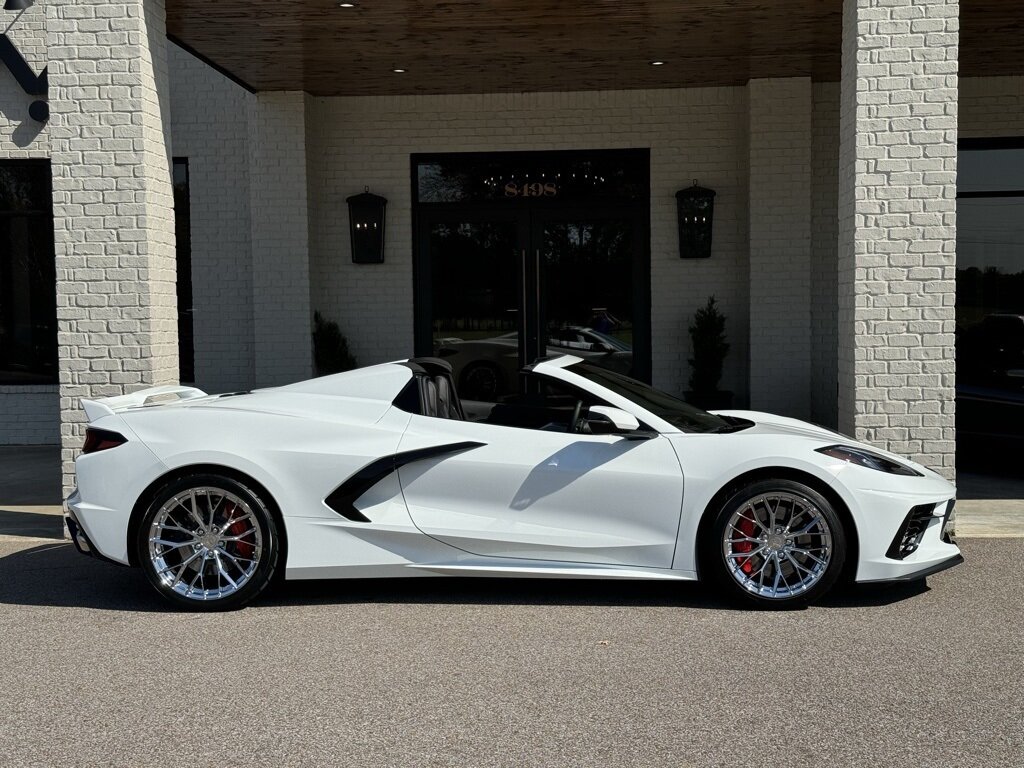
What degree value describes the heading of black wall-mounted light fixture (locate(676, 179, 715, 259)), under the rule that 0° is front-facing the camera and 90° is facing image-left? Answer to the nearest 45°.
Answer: approximately 0°

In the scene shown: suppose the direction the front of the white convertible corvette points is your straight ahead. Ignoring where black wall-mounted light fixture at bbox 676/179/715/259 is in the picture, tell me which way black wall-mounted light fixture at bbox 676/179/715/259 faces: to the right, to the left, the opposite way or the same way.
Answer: to the right

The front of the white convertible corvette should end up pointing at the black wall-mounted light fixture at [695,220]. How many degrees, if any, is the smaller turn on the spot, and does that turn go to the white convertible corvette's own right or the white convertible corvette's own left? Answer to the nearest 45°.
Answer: approximately 90° to the white convertible corvette's own left

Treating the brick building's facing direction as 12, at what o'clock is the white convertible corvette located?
The white convertible corvette is roughly at 12 o'clock from the brick building.

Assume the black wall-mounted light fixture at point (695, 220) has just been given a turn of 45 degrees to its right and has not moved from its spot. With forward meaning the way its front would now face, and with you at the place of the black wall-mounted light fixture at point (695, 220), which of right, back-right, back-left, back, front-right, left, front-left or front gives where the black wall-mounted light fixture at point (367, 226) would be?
front-right

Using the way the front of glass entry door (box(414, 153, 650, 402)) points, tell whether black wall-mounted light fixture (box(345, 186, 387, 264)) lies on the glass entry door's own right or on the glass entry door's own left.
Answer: on the glass entry door's own right

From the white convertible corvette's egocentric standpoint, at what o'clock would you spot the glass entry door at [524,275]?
The glass entry door is roughly at 9 o'clock from the white convertible corvette.

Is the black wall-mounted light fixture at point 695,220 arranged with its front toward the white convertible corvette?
yes

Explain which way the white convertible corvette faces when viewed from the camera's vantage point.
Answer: facing to the right of the viewer

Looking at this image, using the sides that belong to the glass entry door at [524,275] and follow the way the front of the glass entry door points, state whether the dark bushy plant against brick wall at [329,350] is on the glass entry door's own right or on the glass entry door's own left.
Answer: on the glass entry door's own right

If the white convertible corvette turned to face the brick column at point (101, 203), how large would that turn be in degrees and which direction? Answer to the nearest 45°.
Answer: approximately 135° to its left

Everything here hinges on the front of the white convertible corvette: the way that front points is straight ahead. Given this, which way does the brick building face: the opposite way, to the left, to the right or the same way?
to the right

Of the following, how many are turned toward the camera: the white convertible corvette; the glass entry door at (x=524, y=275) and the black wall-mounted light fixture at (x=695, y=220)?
2
